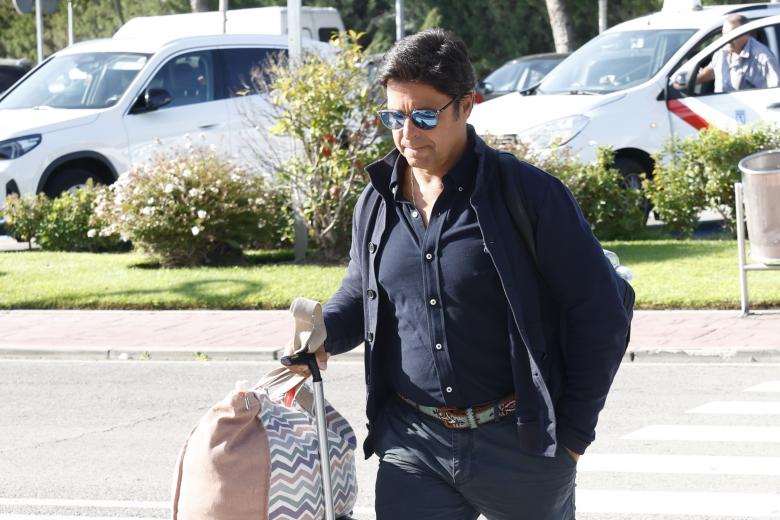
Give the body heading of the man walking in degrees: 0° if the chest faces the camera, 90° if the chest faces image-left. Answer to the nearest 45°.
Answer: approximately 45°

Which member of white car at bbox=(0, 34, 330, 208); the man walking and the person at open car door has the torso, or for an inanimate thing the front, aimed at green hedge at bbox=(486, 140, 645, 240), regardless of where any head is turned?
the person at open car door

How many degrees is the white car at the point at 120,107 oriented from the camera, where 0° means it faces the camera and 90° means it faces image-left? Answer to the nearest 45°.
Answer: approximately 45°

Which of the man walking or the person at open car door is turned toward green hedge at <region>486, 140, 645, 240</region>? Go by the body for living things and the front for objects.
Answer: the person at open car door

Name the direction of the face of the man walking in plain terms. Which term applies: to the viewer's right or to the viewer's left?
to the viewer's left

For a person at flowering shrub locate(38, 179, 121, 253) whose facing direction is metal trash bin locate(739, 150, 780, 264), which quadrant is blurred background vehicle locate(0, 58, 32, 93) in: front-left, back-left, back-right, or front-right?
back-left

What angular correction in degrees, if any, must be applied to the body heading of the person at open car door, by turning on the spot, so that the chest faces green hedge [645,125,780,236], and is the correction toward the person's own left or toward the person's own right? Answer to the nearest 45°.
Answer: approximately 45° to the person's own left

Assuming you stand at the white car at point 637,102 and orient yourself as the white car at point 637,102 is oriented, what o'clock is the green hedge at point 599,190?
The green hedge is roughly at 11 o'clock from the white car.

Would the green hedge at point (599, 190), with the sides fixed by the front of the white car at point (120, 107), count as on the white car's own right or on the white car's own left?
on the white car's own left

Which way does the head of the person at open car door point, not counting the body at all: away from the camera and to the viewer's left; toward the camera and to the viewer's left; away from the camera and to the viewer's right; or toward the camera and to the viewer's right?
toward the camera and to the viewer's left

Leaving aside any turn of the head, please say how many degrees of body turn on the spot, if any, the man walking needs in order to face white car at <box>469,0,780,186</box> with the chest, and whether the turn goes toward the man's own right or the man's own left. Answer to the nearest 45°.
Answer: approximately 135° to the man's own right
